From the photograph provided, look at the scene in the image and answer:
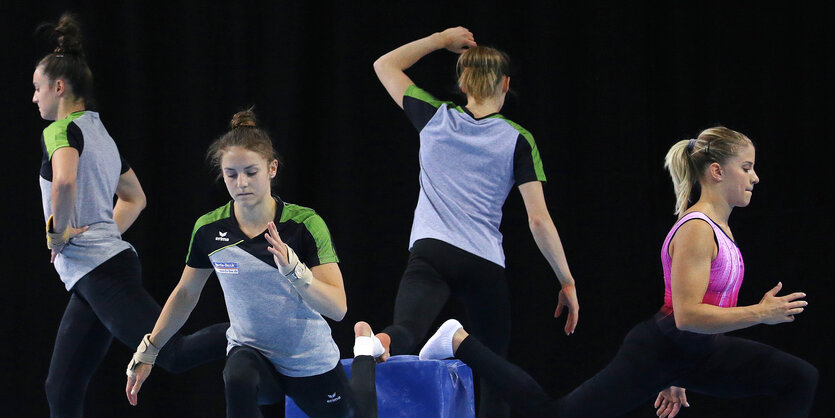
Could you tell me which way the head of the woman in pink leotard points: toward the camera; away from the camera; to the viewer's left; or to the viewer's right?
to the viewer's right

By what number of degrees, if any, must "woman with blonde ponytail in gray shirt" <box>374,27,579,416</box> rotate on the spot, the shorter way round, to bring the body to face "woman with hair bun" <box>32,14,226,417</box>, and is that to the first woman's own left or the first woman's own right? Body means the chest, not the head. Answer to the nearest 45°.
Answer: approximately 90° to the first woman's own left

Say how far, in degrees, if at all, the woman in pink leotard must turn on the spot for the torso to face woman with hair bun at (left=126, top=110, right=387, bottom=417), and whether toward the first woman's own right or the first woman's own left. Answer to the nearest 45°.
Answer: approximately 180°

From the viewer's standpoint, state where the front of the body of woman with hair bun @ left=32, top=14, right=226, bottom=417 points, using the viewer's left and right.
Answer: facing away from the viewer and to the left of the viewer

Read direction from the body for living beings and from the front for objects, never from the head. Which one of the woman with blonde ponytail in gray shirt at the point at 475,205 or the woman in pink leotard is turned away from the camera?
the woman with blonde ponytail in gray shirt

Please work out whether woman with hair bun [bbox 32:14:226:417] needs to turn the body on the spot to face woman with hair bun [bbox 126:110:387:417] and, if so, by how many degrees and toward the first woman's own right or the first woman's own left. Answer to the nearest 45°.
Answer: approximately 180°

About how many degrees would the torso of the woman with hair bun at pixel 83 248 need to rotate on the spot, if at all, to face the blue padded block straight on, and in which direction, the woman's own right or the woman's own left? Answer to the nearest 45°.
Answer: approximately 180°

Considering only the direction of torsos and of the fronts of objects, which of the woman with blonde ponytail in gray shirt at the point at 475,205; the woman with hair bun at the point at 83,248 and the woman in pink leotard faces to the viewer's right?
the woman in pink leotard

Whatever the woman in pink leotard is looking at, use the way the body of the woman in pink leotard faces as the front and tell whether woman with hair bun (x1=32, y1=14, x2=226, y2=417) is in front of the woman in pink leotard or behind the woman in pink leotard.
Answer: behind

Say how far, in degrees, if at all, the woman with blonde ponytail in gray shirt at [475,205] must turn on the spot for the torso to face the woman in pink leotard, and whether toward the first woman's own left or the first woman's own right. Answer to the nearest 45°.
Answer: approximately 135° to the first woman's own right

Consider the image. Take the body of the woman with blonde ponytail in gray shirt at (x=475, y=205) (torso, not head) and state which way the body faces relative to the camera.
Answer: away from the camera

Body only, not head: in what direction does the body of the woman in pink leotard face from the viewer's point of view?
to the viewer's right

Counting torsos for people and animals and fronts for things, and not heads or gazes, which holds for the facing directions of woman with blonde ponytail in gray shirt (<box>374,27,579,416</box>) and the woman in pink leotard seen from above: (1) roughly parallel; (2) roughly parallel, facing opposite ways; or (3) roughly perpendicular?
roughly perpendicular

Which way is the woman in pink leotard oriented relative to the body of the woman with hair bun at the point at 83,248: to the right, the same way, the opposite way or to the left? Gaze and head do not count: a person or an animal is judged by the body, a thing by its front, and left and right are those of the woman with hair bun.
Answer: the opposite way

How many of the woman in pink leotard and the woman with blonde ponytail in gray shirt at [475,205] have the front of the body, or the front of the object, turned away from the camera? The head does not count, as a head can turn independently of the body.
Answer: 1
